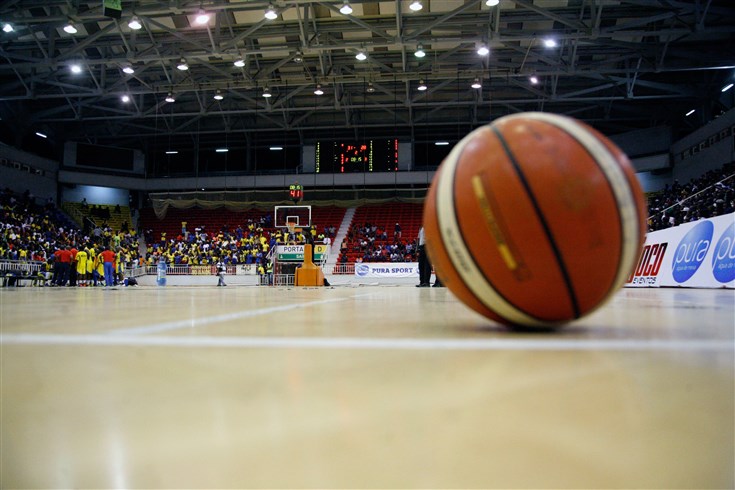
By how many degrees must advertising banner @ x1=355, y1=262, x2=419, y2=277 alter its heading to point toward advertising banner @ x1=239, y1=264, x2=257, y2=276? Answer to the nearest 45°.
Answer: approximately 90° to its right

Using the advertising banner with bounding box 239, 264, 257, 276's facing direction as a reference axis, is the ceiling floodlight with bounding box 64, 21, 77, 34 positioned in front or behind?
in front

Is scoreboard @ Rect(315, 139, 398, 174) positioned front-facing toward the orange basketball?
yes

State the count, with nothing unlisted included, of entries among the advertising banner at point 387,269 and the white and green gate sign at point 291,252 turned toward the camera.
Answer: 2

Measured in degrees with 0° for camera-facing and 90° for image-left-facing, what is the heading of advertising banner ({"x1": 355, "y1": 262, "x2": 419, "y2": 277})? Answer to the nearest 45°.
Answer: approximately 0°

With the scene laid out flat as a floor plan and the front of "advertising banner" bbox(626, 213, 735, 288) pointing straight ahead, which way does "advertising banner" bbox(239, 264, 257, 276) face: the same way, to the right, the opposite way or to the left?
to the left

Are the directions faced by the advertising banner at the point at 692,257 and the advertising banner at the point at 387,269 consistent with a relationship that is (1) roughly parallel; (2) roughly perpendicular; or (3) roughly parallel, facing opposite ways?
roughly perpendicular

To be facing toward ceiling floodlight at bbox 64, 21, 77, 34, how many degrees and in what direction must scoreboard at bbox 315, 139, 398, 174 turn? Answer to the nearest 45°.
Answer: approximately 45° to its right

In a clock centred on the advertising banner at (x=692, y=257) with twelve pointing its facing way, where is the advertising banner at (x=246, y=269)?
the advertising banner at (x=246, y=269) is roughly at 2 o'clock from the advertising banner at (x=692, y=257).

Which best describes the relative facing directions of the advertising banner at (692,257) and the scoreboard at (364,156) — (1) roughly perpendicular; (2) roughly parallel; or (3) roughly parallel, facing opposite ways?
roughly perpendicular

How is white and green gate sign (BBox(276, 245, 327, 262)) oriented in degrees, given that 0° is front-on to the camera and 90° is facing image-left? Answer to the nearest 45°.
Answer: approximately 0°

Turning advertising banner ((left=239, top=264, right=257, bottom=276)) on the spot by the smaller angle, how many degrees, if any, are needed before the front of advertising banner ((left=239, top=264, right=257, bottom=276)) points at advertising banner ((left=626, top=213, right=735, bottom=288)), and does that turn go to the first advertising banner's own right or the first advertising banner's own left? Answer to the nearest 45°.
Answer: approximately 45° to the first advertising banner's own left

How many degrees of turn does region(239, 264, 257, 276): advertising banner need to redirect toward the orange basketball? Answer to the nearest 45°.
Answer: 0° — it already faces it

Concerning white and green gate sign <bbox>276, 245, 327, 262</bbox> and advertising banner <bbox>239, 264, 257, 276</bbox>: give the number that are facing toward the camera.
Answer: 2
